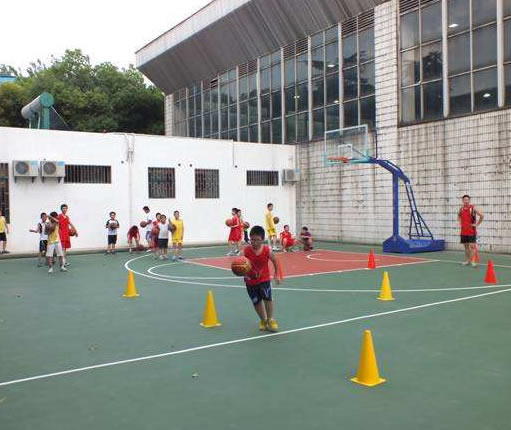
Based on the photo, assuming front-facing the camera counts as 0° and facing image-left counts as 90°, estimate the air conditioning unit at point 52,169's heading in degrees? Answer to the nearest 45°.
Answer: approximately 0°

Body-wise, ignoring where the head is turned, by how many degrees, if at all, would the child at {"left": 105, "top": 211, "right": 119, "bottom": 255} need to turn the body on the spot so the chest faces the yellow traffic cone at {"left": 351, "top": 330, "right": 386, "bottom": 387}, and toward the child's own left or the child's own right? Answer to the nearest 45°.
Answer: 0° — they already face it

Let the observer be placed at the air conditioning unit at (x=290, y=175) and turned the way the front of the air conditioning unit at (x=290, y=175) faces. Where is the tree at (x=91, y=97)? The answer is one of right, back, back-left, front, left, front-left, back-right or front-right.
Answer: back-right

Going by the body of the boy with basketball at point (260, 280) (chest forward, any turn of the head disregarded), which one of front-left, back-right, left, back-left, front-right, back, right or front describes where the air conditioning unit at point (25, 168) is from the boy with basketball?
back-right

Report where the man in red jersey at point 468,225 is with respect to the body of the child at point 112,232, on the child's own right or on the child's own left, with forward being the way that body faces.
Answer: on the child's own left

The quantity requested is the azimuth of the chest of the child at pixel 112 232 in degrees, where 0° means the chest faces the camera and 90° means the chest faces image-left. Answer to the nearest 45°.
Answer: approximately 0°

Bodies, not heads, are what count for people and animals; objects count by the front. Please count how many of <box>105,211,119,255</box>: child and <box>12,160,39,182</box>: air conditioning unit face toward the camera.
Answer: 2

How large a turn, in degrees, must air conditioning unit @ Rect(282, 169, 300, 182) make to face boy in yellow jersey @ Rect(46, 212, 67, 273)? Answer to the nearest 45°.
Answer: approximately 45° to its right

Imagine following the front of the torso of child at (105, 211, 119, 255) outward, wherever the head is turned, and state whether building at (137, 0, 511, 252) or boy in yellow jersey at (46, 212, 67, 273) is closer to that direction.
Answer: the boy in yellow jersey

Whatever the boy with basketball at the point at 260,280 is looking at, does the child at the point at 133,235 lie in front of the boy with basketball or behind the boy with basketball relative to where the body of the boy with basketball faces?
behind

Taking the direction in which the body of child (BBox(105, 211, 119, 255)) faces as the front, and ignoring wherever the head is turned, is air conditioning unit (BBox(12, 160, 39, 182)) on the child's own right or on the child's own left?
on the child's own right
